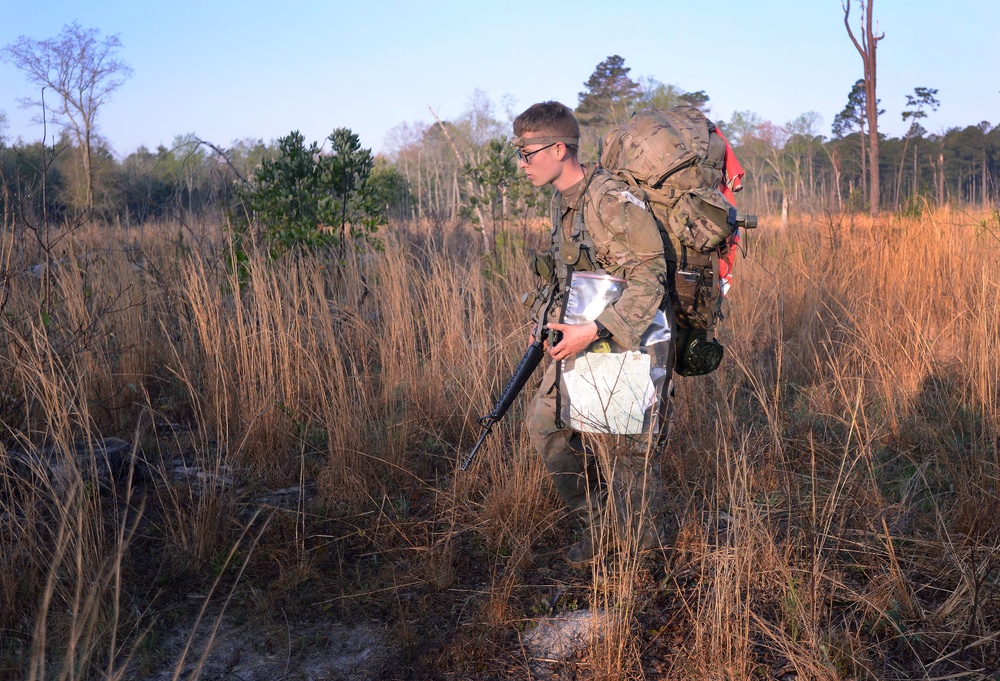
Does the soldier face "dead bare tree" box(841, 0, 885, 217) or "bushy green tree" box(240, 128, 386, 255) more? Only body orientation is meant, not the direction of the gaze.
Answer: the bushy green tree

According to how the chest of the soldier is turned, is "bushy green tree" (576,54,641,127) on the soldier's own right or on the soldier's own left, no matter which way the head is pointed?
on the soldier's own right

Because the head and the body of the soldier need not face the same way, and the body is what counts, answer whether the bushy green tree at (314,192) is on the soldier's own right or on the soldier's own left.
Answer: on the soldier's own right

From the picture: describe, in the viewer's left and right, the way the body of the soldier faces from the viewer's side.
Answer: facing to the left of the viewer

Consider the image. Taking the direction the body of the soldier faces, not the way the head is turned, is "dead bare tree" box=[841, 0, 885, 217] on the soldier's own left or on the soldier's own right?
on the soldier's own right

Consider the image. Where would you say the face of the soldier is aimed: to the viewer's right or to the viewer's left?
to the viewer's left
